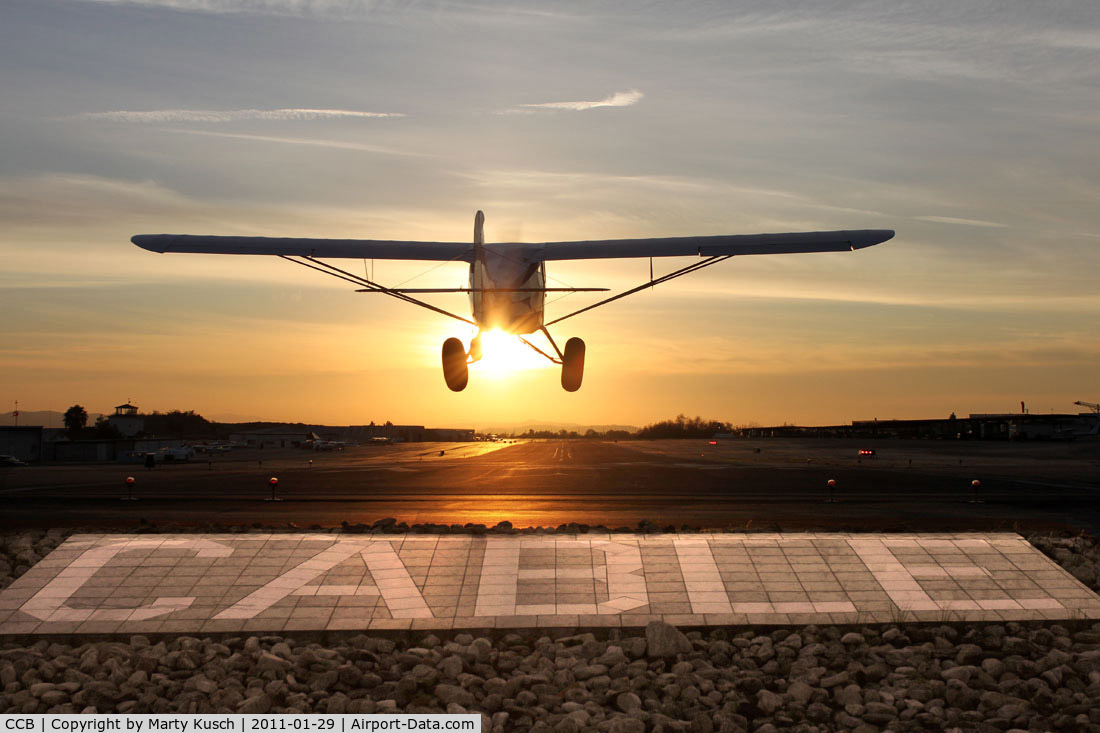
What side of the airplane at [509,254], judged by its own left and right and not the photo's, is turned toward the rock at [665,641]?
back

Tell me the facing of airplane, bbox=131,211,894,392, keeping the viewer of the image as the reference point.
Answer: facing away from the viewer

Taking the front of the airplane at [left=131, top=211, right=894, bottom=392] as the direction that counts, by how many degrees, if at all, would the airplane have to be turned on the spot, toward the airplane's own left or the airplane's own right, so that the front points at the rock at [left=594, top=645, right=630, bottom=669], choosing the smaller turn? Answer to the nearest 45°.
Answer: approximately 180°

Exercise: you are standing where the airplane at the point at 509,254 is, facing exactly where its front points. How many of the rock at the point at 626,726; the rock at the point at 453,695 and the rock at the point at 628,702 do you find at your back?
3

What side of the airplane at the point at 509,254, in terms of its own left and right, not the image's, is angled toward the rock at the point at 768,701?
back

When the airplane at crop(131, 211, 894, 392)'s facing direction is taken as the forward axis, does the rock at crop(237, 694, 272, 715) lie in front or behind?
behind

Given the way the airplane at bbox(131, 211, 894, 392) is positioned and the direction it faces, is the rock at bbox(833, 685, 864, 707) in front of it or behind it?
behind

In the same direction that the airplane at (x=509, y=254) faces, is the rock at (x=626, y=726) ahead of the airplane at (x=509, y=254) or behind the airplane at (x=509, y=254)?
behind

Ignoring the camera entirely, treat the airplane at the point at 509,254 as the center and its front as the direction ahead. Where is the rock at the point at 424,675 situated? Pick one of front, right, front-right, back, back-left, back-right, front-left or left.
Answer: back

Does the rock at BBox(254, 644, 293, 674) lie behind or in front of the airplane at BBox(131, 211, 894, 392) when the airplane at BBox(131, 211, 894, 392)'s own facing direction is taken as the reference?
behind

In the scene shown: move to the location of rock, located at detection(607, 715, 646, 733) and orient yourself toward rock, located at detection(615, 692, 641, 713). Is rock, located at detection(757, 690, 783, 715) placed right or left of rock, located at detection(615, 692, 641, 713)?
right

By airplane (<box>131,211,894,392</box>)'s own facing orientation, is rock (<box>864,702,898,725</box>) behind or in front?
behind

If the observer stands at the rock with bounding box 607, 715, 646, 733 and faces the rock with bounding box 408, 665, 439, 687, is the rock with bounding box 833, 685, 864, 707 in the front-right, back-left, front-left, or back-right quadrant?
back-right

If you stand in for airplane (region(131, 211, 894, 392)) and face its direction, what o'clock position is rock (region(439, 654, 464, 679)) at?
The rock is roughly at 6 o'clock from the airplane.
